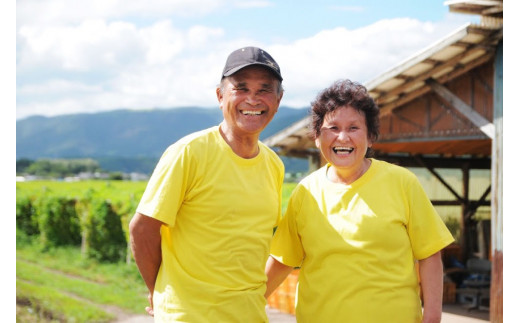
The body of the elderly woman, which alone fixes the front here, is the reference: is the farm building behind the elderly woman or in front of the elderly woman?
behind

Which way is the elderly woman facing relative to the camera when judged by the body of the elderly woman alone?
toward the camera

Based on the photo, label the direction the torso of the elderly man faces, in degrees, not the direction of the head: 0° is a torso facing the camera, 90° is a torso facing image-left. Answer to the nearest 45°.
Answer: approximately 315°

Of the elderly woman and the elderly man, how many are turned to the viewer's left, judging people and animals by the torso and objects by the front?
0

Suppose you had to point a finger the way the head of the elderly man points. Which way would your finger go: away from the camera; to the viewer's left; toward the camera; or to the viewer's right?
toward the camera

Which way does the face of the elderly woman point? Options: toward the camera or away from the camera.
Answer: toward the camera

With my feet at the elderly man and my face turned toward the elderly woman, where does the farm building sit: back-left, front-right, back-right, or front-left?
front-left
